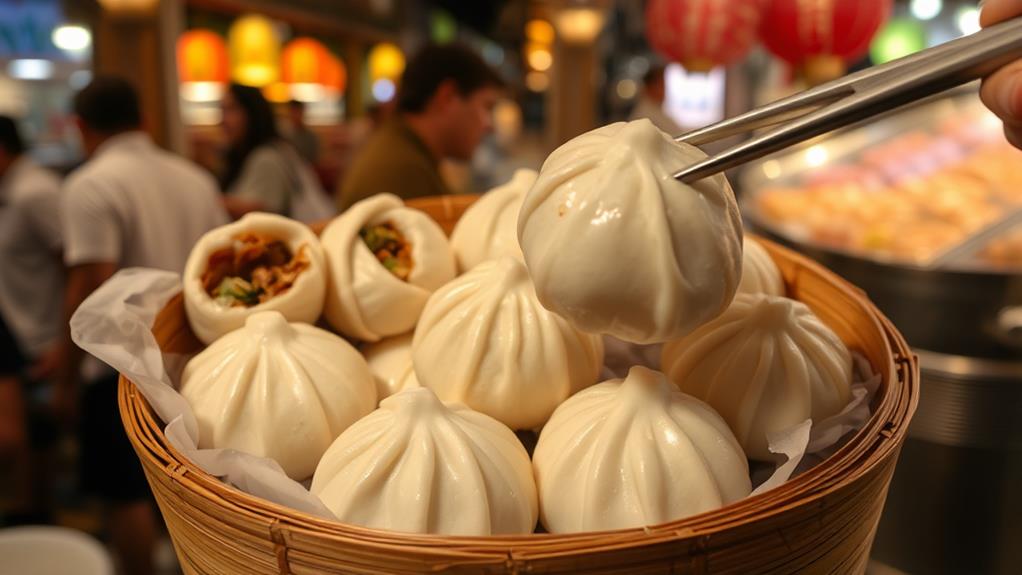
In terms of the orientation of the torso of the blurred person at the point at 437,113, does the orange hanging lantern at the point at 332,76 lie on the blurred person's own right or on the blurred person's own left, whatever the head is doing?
on the blurred person's own left

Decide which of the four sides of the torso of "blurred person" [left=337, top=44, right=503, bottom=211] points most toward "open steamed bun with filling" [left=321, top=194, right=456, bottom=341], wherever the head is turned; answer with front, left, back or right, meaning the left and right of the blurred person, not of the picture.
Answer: right

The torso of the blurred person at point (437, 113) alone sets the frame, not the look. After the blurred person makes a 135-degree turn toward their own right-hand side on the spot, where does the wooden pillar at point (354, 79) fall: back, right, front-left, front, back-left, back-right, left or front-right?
back-right

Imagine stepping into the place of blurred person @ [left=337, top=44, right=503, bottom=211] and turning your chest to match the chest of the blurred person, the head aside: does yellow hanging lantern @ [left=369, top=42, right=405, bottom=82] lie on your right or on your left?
on your left

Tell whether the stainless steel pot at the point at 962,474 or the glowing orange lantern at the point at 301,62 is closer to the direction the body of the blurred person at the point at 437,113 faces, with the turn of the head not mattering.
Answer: the stainless steel pot

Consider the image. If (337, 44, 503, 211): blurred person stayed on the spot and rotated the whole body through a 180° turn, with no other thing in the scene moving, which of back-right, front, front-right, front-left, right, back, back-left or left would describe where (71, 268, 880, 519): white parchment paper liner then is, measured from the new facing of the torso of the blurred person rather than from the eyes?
left

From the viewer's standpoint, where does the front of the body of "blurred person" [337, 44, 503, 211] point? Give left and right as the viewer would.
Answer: facing to the right of the viewer

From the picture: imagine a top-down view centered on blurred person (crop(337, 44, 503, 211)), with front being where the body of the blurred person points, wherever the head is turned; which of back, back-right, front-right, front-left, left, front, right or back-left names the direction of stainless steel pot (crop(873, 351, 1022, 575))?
front-right

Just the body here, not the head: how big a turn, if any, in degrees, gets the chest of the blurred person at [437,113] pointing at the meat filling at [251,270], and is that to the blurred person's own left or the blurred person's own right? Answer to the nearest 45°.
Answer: approximately 90° to the blurred person's own right
